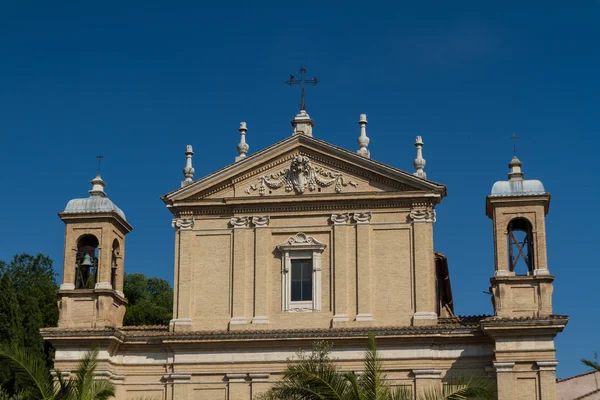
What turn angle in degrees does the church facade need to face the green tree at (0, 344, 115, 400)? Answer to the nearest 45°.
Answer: approximately 45° to its right

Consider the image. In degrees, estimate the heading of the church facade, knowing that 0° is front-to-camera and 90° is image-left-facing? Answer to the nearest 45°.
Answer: approximately 0°

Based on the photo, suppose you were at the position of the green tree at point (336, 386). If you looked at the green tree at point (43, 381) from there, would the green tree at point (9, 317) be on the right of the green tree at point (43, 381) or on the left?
right

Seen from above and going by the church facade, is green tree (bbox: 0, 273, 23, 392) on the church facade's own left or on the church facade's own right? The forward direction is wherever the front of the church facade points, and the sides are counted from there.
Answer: on the church facade's own right

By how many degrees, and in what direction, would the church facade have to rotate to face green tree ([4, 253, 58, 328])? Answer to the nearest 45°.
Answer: approximately 135° to its right

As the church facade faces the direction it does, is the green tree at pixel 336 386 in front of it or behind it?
in front

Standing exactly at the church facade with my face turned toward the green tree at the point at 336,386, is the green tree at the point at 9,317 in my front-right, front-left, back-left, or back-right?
back-right

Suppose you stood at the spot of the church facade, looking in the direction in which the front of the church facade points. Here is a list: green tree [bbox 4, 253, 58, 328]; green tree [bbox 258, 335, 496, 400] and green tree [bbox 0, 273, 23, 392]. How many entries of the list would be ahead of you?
1
